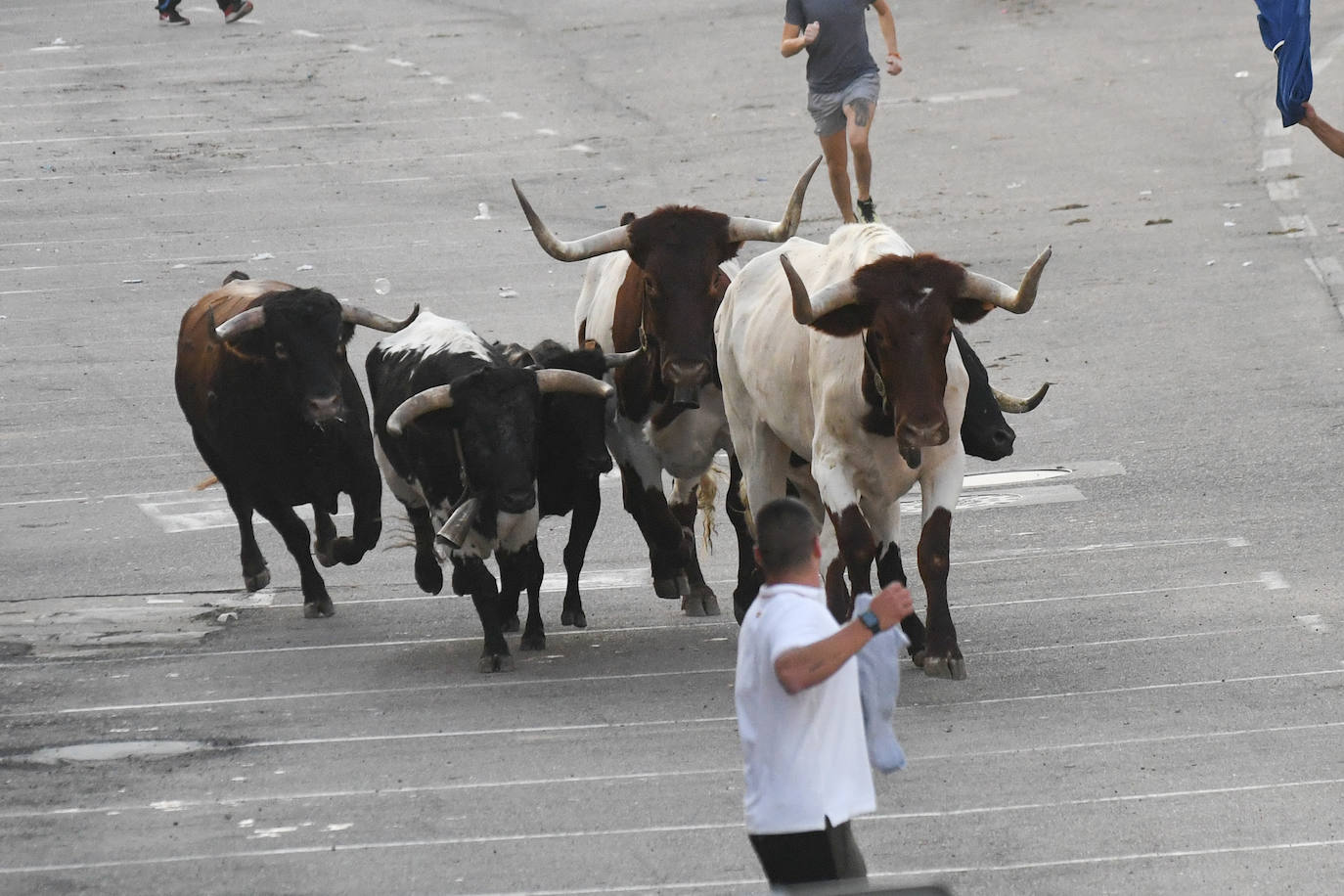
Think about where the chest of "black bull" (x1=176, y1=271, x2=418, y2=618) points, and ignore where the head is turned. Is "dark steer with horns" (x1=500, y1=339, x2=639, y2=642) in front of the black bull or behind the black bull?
in front

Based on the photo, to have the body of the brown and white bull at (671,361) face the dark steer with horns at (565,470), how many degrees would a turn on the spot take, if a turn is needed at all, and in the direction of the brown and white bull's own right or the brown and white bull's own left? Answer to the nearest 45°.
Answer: approximately 45° to the brown and white bull's own right

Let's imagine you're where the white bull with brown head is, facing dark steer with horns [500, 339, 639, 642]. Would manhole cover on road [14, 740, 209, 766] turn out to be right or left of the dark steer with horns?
left

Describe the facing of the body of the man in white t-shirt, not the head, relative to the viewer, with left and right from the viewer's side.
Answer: facing away from the viewer and to the right of the viewer

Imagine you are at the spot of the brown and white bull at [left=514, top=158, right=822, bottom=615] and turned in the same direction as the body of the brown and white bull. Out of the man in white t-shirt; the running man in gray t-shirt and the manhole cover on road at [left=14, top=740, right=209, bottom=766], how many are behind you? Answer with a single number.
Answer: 1

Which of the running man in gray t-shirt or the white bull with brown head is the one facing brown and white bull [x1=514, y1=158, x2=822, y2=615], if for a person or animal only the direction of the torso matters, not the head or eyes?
the running man in gray t-shirt

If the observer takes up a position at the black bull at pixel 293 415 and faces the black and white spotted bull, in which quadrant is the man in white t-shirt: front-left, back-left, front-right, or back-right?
front-right

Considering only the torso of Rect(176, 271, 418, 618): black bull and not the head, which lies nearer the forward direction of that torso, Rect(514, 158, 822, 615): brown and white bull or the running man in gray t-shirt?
the brown and white bull

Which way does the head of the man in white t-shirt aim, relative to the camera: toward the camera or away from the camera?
away from the camera

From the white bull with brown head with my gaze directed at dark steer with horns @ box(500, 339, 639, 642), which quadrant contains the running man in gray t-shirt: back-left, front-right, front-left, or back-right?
front-right

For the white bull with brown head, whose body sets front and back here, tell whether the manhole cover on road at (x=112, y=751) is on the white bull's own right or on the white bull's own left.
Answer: on the white bull's own right

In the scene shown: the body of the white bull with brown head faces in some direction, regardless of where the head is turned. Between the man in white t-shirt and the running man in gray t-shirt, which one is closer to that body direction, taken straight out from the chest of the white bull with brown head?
the man in white t-shirt

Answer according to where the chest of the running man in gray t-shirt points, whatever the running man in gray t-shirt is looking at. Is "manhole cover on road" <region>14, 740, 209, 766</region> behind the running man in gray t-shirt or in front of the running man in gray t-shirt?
in front
